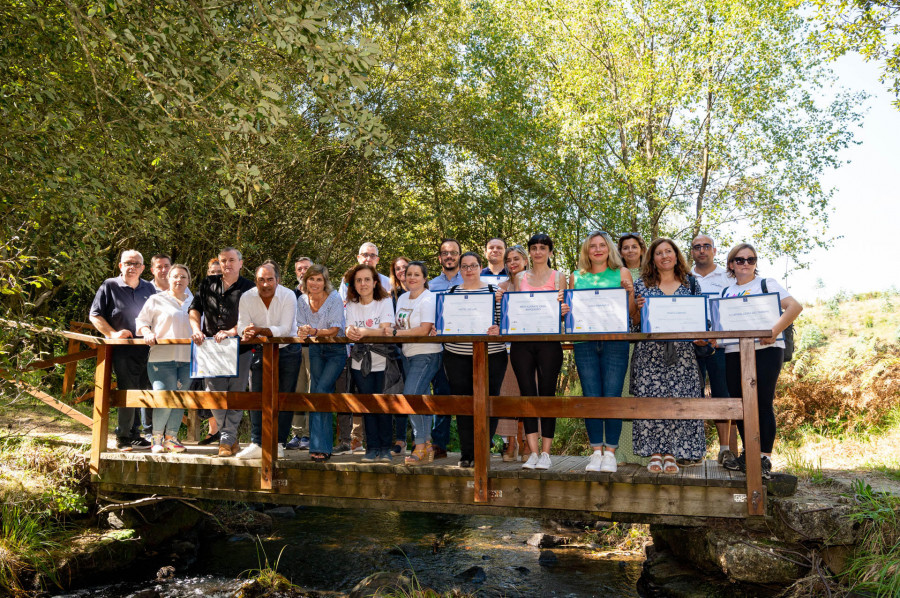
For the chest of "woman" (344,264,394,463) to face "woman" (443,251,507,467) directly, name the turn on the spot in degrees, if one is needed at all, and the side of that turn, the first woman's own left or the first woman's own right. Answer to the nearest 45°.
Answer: approximately 45° to the first woman's own left

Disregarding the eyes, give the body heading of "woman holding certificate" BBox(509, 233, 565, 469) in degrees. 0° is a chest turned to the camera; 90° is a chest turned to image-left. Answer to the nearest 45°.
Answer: approximately 0°
